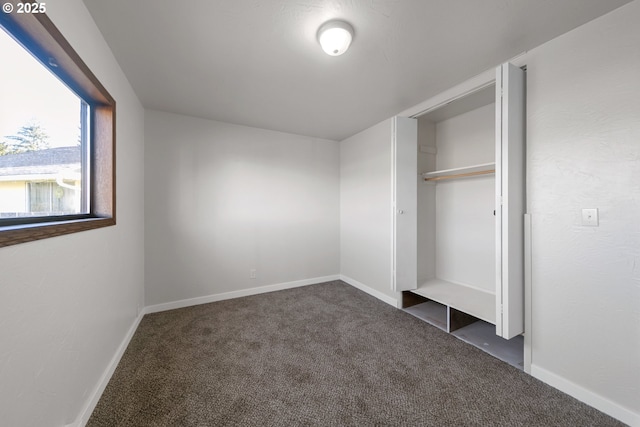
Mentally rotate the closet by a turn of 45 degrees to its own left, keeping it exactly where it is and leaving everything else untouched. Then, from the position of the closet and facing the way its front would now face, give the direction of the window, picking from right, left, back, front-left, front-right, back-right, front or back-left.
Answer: front-right

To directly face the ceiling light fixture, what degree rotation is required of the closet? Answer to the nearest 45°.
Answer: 0° — it already faces it

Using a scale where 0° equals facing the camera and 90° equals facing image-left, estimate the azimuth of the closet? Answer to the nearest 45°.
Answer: approximately 45°
